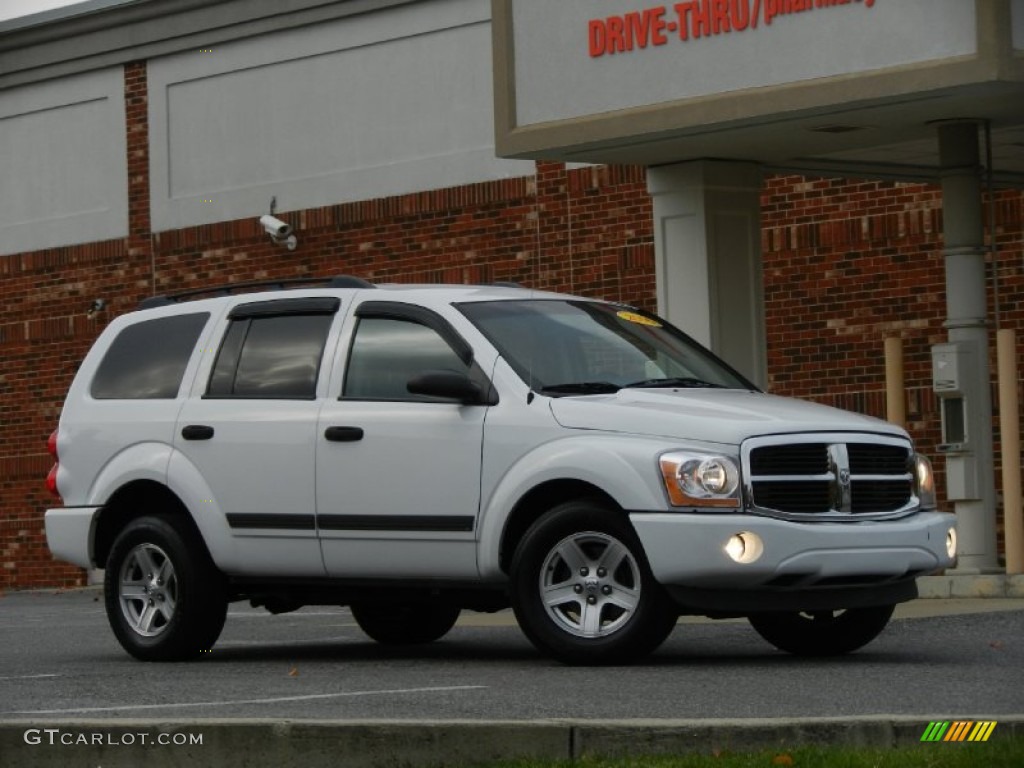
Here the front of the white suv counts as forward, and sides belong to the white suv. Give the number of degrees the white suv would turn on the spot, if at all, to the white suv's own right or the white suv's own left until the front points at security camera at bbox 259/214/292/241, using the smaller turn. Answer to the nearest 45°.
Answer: approximately 135° to the white suv's own left

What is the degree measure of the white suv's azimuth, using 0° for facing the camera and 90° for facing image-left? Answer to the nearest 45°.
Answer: approximately 315°
